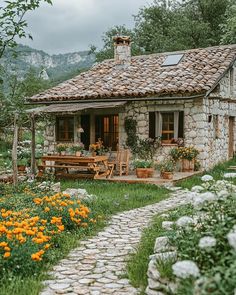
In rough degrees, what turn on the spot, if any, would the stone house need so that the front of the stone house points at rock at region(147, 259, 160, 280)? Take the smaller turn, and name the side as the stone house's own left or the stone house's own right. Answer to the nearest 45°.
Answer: approximately 45° to the stone house's own left

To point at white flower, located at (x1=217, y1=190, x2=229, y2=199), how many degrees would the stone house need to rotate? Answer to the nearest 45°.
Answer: approximately 45° to its left

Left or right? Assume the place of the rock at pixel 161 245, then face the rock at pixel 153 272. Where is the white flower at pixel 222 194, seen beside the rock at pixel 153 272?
left

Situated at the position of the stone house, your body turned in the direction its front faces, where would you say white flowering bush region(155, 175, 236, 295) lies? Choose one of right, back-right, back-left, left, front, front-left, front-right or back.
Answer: front-left

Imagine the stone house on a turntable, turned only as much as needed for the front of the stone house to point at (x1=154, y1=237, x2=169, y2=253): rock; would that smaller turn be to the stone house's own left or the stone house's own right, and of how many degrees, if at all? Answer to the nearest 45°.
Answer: approximately 45° to the stone house's own left

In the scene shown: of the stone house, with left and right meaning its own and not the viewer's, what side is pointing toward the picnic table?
front

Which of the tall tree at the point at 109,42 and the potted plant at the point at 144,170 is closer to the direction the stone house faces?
the potted plant

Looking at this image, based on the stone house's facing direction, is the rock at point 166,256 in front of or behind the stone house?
in front

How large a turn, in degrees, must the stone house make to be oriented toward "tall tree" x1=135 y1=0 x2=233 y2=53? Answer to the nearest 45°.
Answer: approximately 135° to its right

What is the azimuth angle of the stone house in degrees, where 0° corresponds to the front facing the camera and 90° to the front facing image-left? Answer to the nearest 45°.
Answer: approximately 45°

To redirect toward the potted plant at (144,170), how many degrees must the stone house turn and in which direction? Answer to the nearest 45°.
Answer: approximately 45° to its left

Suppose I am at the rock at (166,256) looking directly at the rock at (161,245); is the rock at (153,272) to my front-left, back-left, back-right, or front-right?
back-left

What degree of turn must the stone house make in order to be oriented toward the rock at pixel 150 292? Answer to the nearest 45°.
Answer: approximately 45° to its left

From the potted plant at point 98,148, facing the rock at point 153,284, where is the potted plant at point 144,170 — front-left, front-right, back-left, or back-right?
front-left
